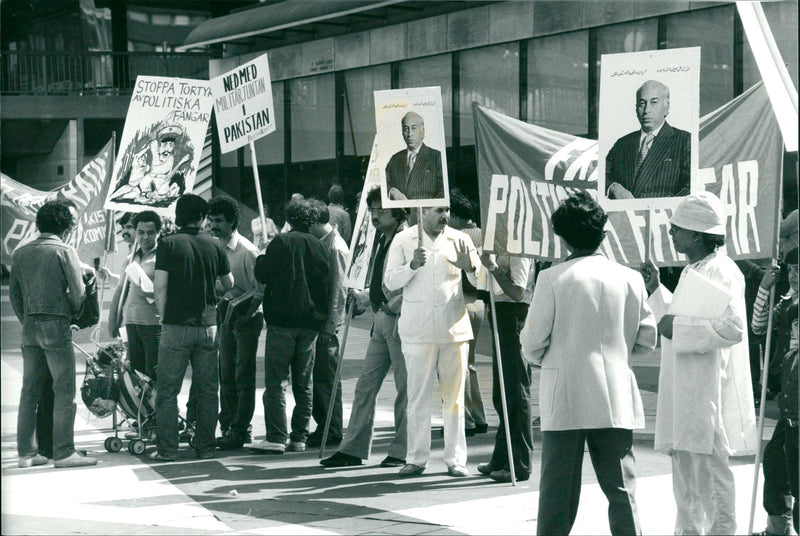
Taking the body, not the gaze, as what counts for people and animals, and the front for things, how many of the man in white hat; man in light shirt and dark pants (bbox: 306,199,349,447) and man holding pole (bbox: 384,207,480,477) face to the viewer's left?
2

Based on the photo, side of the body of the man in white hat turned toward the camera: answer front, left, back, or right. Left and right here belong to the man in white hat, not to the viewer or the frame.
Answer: left

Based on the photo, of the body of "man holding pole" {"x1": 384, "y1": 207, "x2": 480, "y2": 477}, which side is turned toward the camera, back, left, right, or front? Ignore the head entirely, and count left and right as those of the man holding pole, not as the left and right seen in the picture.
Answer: front

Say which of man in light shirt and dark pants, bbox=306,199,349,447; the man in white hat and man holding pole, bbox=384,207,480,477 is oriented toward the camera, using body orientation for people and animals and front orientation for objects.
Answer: man holding pole, bbox=384,207,480,477

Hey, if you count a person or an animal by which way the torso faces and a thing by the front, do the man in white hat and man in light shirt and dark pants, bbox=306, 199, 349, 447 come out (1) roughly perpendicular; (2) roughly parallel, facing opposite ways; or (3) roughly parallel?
roughly parallel

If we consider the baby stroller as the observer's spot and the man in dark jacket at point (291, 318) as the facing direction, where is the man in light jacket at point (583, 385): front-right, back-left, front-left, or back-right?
front-right

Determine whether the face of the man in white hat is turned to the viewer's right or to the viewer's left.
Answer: to the viewer's left

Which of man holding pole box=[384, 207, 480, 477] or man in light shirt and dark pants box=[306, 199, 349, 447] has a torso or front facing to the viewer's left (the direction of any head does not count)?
man in light shirt and dark pants box=[306, 199, 349, 447]

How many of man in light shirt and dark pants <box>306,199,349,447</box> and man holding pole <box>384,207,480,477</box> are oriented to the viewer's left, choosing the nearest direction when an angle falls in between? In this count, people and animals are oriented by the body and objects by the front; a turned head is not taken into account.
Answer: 1

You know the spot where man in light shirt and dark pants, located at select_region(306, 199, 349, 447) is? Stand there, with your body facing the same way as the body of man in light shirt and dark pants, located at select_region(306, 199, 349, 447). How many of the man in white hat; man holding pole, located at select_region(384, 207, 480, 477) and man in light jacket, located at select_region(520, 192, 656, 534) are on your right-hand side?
0

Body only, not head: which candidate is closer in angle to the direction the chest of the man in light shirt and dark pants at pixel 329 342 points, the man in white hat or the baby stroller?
the baby stroller

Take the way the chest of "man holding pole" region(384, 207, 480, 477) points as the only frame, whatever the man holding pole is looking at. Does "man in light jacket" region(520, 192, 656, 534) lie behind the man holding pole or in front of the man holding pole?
in front

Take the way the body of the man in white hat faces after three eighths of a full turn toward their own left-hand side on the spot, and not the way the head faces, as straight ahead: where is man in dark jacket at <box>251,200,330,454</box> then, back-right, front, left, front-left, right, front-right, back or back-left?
back

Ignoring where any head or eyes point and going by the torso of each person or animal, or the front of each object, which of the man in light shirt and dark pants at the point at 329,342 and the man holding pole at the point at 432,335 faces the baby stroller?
the man in light shirt and dark pants at the point at 329,342
